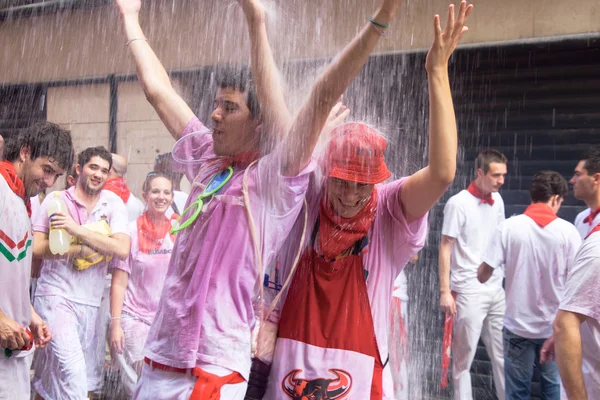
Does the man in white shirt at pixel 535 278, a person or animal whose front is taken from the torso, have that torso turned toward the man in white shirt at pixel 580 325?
no

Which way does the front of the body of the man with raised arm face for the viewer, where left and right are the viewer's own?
facing the viewer and to the left of the viewer

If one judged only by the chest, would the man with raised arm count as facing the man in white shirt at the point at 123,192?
no

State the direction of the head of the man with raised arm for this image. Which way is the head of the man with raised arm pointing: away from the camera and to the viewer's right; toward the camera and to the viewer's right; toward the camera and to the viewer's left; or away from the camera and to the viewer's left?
toward the camera and to the viewer's left

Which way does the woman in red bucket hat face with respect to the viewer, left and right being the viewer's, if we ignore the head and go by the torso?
facing the viewer

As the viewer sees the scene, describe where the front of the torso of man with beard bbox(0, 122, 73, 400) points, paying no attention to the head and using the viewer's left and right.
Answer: facing the viewer and to the right of the viewer

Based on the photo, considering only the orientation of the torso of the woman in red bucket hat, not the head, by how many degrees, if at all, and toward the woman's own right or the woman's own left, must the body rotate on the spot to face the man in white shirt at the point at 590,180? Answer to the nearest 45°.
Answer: approximately 135° to the woman's own left

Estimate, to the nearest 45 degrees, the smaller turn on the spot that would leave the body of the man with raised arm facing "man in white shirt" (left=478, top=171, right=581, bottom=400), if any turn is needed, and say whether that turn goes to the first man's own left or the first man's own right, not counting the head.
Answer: approximately 180°

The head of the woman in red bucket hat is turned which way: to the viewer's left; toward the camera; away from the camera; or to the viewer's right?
toward the camera
